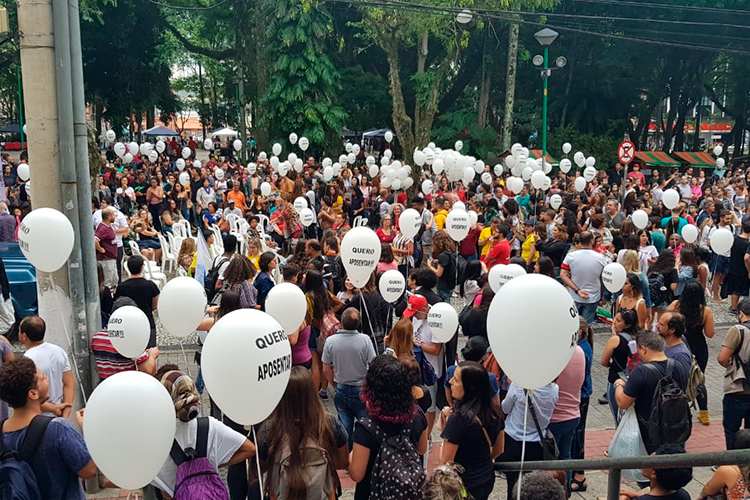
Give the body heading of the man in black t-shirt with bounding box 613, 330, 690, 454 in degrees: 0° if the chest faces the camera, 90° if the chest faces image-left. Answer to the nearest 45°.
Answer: approximately 135°

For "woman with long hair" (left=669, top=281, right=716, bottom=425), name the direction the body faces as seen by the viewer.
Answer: away from the camera

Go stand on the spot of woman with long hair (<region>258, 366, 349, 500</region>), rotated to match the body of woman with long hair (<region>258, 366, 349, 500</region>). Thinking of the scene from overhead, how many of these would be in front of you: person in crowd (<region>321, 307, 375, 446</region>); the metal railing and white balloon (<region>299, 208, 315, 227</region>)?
2

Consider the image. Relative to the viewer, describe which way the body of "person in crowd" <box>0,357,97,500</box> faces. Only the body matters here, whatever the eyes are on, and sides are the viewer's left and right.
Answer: facing away from the viewer and to the right of the viewer

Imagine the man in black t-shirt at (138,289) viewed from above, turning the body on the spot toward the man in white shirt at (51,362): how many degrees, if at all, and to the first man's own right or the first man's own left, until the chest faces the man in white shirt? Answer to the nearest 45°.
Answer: approximately 180°

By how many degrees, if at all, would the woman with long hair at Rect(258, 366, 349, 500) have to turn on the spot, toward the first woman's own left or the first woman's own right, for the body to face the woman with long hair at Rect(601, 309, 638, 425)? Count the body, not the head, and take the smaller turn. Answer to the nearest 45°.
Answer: approximately 45° to the first woman's own right

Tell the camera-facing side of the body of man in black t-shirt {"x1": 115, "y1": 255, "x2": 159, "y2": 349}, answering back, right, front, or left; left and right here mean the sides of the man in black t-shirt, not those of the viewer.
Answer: back

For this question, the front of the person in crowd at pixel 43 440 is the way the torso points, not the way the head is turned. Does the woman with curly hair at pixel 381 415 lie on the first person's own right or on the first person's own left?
on the first person's own right

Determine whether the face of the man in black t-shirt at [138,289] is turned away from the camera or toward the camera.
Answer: away from the camera

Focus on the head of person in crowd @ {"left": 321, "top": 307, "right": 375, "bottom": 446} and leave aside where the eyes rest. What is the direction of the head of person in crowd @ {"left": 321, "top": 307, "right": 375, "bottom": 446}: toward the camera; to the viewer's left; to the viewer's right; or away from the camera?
away from the camera

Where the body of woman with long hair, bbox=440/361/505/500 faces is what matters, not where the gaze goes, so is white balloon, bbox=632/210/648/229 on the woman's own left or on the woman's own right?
on the woman's own right

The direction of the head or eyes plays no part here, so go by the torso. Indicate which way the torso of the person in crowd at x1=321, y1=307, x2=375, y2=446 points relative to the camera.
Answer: away from the camera

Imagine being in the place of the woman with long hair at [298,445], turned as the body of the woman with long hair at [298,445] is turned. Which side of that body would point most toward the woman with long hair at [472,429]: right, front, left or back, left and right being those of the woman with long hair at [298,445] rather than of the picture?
right

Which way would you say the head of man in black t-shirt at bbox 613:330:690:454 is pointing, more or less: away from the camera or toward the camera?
away from the camera

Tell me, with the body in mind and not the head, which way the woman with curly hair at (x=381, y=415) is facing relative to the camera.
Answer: away from the camera

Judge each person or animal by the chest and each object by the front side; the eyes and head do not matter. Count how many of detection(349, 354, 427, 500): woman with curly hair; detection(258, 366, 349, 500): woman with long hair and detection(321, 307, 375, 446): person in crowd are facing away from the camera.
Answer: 3
